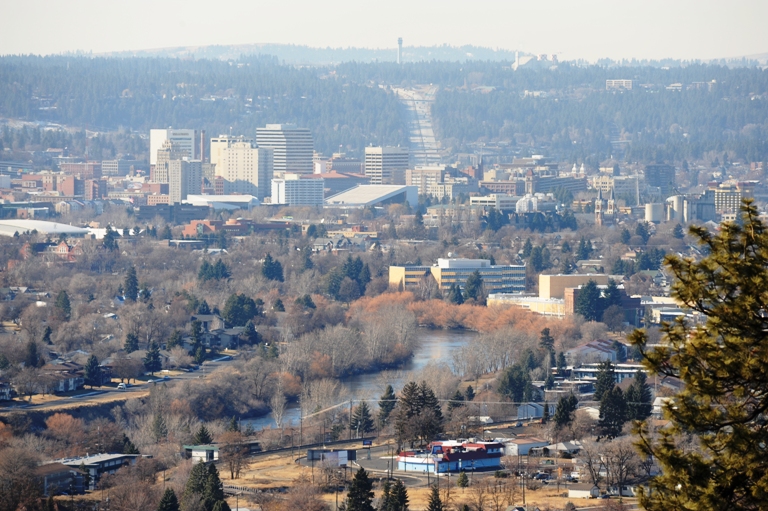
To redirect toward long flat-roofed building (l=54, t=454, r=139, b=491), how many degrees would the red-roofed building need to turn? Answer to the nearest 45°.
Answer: approximately 90° to its right

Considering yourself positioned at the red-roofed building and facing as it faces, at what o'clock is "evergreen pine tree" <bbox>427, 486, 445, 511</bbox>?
The evergreen pine tree is roughly at 12 o'clock from the red-roofed building.

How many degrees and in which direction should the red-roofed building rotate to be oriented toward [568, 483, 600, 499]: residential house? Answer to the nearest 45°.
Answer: approximately 45° to its left

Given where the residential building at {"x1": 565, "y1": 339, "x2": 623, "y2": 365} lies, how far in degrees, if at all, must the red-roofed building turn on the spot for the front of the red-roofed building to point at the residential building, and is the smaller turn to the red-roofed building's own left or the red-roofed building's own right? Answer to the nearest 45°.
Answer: approximately 180°

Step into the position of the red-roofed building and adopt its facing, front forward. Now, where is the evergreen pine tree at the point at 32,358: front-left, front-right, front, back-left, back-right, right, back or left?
back-right

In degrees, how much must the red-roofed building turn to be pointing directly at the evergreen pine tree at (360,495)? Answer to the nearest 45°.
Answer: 0° — it already faces it

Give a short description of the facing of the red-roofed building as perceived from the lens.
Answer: facing the viewer

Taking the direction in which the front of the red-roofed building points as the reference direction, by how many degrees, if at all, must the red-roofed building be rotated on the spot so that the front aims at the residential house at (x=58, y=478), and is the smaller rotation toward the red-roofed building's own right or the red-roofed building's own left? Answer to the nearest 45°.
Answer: approximately 90° to the red-roofed building's own right

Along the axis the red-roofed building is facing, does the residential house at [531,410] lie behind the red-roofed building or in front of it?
behind

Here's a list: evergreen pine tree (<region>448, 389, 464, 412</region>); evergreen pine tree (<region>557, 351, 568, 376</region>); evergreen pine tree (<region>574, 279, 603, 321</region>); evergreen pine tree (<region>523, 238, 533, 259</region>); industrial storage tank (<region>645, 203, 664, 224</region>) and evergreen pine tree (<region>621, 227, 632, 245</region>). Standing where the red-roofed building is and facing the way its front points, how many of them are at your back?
6

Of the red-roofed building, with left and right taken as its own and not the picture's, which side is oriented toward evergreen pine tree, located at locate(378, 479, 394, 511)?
front

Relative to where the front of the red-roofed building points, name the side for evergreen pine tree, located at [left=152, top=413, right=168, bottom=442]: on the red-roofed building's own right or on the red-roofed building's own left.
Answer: on the red-roofed building's own right

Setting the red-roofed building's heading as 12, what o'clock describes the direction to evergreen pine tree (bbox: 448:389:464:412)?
The evergreen pine tree is roughly at 6 o'clock from the red-roofed building.

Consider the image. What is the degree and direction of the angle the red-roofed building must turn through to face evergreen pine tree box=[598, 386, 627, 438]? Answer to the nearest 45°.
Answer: approximately 135° to its left

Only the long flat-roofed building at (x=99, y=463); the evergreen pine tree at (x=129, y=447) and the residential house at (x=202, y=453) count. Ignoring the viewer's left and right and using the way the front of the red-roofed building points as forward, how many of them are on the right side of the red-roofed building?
3

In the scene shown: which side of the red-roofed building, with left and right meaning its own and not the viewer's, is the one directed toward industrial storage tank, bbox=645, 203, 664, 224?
back
